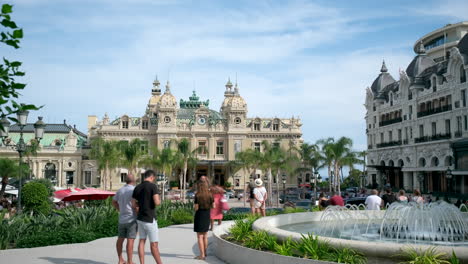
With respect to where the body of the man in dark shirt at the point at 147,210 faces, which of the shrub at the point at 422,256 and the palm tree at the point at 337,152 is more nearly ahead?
the palm tree

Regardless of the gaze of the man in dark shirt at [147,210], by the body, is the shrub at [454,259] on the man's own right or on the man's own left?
on the man's own right

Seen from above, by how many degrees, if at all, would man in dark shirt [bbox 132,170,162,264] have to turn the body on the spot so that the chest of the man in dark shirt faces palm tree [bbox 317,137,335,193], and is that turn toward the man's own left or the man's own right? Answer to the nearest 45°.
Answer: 0° — they already face it

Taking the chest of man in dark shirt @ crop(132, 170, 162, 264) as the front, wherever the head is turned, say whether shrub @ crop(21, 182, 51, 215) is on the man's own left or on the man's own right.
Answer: on the man's own left

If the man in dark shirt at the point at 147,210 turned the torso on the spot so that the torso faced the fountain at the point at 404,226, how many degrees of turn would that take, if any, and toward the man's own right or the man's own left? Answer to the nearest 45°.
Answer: approximately 90° to the man's own right

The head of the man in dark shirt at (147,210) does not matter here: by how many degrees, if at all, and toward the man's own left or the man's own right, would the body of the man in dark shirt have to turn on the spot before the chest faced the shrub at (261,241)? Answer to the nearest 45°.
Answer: approximately 45° to the man's own right

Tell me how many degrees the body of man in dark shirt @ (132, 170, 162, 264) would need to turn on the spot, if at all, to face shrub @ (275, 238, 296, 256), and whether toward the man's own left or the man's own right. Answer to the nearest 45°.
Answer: approximately 45° to the man's own right

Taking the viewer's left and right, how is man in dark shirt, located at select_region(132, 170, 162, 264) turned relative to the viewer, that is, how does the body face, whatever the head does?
facing away from the viewer and to the right of the viewer

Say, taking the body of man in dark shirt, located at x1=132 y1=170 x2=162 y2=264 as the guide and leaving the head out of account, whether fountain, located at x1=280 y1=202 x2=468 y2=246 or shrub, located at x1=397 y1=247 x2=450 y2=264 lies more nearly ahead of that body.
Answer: the fountain

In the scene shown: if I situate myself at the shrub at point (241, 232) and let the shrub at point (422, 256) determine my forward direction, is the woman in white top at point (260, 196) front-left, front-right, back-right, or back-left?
back-left
